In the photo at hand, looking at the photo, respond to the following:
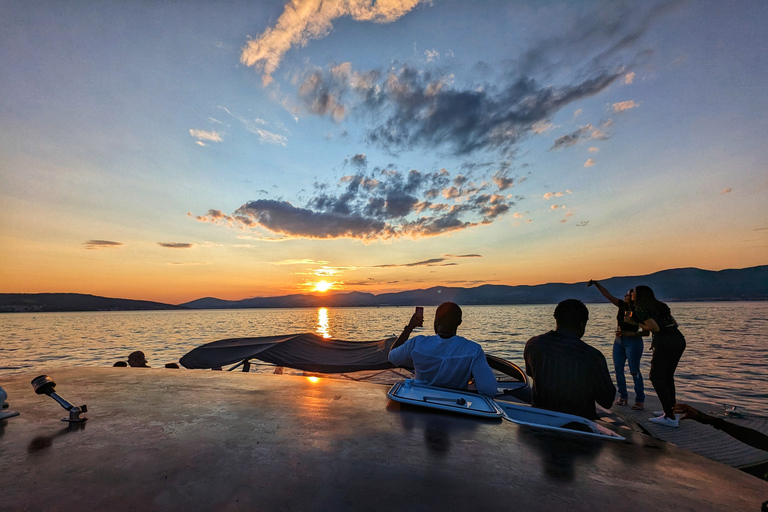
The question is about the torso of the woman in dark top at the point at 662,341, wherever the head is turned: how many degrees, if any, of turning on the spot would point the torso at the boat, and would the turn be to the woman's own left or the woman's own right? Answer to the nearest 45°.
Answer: approximately 90° to the woman's own left

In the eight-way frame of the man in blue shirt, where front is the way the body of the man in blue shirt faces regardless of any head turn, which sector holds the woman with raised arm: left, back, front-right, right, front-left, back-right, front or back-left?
front-right

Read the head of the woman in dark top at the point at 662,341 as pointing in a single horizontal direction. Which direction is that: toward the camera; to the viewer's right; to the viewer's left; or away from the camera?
to the viewer's left

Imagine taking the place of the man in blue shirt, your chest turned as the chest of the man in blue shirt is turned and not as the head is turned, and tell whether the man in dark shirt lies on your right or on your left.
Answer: on your right

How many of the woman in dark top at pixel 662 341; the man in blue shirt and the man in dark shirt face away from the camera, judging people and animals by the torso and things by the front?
2

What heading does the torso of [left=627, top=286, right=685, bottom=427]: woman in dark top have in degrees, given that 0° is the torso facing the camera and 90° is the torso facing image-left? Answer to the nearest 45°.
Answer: approximately 90°

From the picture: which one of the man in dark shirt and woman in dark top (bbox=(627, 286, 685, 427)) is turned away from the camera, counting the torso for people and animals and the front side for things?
the man in dark shirt

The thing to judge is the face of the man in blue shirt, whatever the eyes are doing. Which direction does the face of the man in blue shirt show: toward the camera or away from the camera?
away from the camera

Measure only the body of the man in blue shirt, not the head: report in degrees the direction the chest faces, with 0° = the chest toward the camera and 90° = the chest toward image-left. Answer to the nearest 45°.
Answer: approximately 180°

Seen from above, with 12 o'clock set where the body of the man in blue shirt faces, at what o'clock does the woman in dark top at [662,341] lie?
The woman in dark top is roughly at 2 o'clock from the man in blue shirt.

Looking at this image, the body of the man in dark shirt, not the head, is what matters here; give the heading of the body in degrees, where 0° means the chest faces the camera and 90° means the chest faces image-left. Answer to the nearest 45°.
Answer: approximately 180°

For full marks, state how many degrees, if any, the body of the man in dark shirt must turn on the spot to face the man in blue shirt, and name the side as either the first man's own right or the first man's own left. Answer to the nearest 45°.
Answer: approximately 90° to the first man's own left
